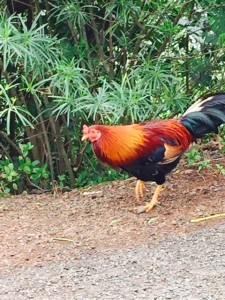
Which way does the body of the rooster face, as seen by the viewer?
to the viewer's left
